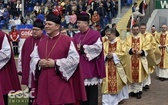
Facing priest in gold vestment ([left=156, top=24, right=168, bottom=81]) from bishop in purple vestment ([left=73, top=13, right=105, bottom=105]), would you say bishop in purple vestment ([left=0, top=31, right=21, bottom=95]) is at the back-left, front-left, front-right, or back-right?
back-left

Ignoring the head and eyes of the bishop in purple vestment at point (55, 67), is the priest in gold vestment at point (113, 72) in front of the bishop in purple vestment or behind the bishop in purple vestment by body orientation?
behind

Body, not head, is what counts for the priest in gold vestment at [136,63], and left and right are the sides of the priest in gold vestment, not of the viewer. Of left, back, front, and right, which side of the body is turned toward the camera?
front

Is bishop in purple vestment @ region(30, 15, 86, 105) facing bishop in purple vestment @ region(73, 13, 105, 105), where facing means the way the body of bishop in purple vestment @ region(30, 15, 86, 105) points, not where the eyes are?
no

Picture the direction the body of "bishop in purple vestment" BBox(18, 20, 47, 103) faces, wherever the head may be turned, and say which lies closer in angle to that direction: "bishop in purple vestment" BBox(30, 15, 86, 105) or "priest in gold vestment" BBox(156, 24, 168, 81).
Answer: the bishop in purple vestment

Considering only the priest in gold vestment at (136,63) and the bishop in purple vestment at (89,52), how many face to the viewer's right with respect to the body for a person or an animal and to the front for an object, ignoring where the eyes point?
0

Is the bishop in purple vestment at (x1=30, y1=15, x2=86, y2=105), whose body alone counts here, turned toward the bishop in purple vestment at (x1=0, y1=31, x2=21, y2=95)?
no

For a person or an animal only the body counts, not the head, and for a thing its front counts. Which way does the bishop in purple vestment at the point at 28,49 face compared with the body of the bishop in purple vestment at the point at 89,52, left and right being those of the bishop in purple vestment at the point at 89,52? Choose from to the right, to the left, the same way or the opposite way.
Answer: the same way

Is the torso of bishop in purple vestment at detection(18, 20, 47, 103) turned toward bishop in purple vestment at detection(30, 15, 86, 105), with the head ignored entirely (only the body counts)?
no

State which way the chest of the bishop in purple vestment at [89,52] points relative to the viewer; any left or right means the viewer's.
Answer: facing the viewer and to the left of the viewer

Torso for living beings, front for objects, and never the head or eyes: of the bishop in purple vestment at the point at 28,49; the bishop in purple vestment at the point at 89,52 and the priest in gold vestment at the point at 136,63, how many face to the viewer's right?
0

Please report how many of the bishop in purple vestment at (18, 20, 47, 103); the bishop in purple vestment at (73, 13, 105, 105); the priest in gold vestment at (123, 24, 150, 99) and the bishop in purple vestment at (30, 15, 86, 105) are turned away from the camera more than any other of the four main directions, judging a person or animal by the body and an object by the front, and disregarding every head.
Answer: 0
